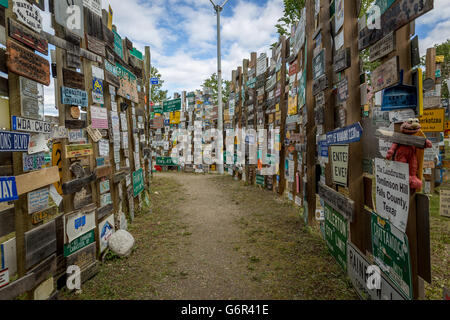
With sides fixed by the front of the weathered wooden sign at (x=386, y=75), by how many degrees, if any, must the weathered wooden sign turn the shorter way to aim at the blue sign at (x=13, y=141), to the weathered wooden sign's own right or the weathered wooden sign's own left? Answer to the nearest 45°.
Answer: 0° — it already faces it

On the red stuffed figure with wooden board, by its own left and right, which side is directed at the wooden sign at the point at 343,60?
right

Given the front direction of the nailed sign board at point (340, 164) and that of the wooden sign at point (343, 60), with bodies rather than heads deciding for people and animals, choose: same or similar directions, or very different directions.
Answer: same or similar directions

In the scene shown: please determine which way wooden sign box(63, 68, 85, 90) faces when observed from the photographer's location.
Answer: facing the viewer and to the right of the viewer

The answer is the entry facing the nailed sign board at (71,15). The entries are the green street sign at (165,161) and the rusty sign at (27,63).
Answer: the green street sign

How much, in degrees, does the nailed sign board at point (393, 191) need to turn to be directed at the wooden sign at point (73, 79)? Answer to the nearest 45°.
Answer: approximately 45° to its right

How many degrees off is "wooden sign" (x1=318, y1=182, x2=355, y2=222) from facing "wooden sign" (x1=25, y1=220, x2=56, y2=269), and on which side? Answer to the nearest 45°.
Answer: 0° — it already faces it

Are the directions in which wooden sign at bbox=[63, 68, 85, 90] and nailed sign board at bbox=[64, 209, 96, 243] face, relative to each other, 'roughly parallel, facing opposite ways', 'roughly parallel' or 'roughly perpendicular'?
roughly parallel

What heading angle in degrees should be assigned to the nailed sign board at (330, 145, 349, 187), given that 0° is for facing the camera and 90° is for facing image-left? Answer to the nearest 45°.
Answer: approximately 45°

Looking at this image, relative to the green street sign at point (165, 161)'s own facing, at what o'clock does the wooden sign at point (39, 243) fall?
The wooden sign is roughly at 12 o'clock from the green street sign.

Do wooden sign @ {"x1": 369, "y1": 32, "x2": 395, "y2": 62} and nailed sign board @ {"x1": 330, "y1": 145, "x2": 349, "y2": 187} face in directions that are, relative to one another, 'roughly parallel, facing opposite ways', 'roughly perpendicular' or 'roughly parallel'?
roughly parallel

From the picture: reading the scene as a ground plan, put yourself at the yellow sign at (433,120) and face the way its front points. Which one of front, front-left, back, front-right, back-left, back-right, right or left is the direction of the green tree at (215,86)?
back-right

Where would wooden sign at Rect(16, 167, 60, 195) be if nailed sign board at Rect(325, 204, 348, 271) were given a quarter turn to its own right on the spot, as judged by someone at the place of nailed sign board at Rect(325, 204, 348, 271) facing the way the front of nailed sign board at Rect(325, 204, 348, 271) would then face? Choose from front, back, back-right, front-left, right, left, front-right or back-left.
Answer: left
